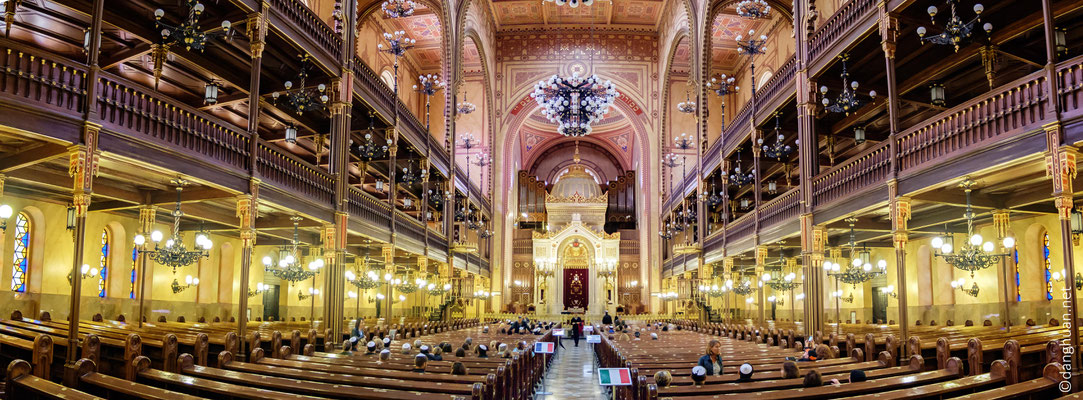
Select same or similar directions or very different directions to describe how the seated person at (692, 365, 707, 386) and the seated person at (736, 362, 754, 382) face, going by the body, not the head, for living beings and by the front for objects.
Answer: same or similar directions

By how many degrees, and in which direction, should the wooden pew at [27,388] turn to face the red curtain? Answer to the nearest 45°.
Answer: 0° — it already faces it

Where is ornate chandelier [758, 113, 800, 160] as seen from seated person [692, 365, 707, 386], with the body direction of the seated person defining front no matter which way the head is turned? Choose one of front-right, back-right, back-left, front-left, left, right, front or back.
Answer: front

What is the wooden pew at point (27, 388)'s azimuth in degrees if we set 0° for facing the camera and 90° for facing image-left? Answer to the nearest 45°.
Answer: approximately 225°

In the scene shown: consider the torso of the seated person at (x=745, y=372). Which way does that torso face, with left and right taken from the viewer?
facing away from the viewer

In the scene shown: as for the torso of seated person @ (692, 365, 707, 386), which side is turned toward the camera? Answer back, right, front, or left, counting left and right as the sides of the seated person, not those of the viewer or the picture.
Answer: back

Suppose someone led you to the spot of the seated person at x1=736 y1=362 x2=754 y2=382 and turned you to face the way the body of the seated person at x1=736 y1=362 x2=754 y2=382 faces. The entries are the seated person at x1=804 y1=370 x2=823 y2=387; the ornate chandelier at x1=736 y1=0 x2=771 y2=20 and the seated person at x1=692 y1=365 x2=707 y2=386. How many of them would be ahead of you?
1

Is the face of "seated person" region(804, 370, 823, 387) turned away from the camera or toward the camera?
away from the camera

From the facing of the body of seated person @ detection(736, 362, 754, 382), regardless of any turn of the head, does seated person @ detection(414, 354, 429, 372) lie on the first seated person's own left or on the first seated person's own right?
on the first seated person's own left
